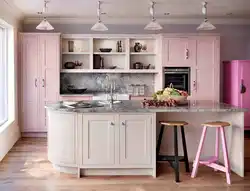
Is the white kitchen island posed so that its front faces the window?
no

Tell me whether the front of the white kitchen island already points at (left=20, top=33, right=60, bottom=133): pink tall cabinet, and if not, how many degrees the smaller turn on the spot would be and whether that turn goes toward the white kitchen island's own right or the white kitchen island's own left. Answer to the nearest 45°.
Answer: approximately 135° to the white kitchen island's own right

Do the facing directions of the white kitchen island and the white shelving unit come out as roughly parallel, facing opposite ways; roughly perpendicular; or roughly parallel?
roughly parallel

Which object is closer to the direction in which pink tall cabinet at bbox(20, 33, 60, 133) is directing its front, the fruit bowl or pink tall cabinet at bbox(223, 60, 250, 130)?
the fruit bowl

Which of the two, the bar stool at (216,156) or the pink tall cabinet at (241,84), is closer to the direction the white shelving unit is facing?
the bar stool

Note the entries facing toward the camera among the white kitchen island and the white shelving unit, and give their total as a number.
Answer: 2

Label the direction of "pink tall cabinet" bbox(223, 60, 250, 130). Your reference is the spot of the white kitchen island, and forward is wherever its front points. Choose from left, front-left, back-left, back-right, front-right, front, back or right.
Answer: back-left

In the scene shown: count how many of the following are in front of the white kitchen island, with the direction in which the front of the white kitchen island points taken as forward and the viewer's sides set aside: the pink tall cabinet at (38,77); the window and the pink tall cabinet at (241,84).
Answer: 0

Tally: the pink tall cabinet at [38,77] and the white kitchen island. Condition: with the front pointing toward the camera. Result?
2

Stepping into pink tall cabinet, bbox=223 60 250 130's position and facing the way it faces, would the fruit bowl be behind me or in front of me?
in front

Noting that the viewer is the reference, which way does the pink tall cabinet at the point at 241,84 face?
facing the viewer and to the left of the viewer

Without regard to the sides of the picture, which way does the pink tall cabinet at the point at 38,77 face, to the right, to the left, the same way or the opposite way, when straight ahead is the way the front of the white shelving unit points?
the same way

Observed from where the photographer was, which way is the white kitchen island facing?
facing the viewer

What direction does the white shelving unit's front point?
toward the camera

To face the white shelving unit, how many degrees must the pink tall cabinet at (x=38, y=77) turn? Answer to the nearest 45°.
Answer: approximately 90° to its left

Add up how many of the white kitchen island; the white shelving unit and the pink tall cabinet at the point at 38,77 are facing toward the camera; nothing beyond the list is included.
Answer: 3
